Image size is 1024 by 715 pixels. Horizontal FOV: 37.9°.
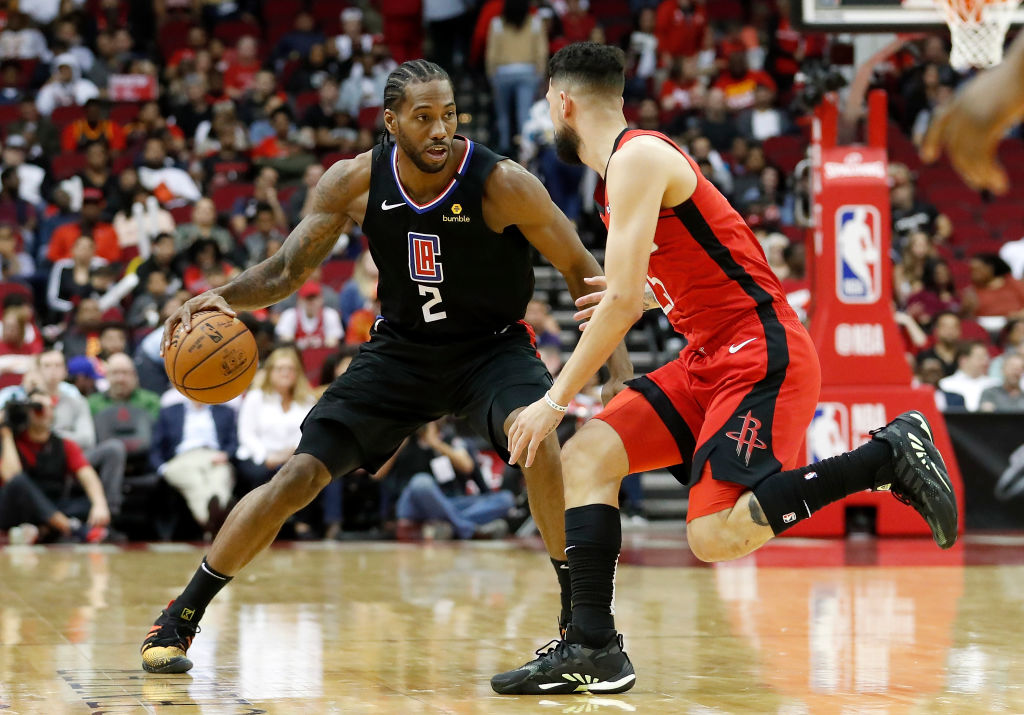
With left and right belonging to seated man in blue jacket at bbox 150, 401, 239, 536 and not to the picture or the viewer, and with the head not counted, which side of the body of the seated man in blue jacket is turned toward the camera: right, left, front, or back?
front

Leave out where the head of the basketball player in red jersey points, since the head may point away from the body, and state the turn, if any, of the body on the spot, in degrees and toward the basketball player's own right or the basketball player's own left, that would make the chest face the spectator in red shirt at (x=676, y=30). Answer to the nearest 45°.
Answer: approximately 90° to the basketball player's own right

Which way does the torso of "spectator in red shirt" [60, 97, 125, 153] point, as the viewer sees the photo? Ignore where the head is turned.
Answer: toward the camera

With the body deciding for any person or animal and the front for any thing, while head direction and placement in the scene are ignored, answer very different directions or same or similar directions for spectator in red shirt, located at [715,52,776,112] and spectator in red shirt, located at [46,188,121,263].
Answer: same or similar directions

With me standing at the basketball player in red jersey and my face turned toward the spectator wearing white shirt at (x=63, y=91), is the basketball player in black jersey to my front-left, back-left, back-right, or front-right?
front-left

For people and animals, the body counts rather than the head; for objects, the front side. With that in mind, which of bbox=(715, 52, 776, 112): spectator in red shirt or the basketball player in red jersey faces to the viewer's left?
the basketball player in red jersey

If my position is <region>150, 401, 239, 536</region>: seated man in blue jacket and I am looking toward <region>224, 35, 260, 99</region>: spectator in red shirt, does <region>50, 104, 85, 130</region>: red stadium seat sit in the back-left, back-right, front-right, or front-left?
front-left

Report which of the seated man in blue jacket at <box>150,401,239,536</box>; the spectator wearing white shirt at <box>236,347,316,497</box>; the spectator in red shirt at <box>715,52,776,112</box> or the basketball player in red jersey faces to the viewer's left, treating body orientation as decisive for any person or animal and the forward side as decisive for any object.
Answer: the basketball player in red jersey

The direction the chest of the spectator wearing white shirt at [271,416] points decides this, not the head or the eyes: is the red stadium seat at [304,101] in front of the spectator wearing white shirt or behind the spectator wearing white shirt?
behind

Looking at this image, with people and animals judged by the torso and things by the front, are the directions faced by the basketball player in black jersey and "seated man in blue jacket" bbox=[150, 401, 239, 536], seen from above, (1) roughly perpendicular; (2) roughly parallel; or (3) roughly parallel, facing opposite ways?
roughly parallel

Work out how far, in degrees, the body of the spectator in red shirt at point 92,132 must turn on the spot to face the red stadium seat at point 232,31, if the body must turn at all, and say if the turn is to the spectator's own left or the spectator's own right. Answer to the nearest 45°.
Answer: approximately 135° to the spectator's own left

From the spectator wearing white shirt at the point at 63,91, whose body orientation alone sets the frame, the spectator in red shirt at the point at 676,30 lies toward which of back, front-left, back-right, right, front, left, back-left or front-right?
left

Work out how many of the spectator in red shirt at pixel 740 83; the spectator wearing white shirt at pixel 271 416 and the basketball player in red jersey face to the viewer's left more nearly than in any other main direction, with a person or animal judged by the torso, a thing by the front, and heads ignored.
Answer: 1

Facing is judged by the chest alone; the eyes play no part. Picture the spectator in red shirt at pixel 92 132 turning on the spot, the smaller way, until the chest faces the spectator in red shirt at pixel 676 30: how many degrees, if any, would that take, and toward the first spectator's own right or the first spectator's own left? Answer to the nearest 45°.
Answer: approximately 90° to the first spectator's own left

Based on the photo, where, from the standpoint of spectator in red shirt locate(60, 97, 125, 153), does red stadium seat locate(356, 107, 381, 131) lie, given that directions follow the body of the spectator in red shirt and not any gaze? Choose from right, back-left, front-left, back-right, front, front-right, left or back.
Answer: left

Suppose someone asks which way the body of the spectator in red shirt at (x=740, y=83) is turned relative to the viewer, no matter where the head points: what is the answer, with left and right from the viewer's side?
facing the viewer

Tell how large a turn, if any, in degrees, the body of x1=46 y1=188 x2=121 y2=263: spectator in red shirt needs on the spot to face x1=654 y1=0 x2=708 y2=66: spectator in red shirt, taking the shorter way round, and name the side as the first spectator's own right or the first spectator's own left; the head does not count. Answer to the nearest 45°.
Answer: approximately 90° to the first spectator's own left
